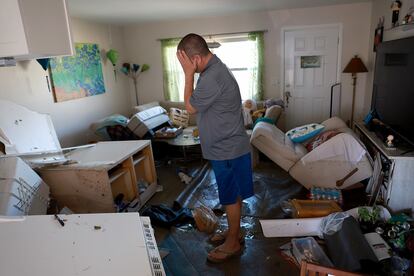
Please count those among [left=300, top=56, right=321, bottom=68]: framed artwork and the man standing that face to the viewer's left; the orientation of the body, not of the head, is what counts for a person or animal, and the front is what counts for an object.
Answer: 1

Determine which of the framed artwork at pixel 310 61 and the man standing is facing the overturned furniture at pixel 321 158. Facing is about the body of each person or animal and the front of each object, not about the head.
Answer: the framed artwork

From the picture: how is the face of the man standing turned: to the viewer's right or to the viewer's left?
to the viewer's left

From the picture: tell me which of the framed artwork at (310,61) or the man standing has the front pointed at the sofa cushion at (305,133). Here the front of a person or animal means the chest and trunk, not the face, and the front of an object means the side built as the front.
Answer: the framed artwork

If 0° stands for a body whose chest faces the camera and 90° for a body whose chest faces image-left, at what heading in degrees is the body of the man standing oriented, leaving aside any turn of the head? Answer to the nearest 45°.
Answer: approximately 90°

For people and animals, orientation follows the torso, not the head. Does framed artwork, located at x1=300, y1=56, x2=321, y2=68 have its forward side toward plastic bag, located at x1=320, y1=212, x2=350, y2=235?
yes

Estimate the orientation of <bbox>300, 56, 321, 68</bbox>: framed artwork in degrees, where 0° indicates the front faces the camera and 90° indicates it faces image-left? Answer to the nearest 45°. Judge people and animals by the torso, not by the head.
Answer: approximately 0°
